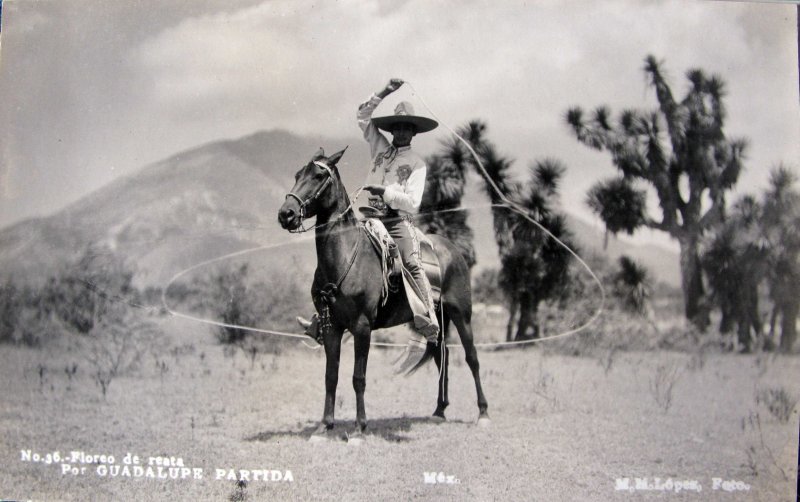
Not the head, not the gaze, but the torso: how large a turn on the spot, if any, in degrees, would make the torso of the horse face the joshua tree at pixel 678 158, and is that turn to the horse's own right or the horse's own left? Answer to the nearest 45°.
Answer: approximately 135° to the horse's own left

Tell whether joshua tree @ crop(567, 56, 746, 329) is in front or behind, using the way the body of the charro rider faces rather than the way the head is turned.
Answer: behind

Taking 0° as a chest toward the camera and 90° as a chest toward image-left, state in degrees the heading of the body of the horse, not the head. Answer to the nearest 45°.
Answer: approximately 45°

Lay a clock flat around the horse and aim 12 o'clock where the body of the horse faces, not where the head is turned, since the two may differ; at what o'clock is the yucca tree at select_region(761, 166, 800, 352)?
The yucca tree is roughly at 7 o'clock from the horse.

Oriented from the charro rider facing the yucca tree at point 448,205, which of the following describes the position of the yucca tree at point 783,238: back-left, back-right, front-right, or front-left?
front-right

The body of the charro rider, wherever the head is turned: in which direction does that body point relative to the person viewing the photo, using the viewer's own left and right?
facing the viewer and to the left of the viewer

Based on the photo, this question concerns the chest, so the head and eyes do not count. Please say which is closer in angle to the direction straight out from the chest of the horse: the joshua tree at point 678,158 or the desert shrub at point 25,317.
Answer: the desert shrub

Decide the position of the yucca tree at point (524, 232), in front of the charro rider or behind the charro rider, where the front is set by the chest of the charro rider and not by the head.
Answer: behind

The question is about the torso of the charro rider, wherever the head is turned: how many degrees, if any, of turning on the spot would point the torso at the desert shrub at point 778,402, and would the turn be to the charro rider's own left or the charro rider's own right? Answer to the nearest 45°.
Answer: approximately 135° to the charro rider's own left

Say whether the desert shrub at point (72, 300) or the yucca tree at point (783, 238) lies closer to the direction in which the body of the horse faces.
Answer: the desert shrub

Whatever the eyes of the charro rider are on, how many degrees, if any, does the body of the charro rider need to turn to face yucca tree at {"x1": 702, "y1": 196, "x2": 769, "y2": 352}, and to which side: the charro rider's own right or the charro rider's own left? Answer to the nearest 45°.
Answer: approximately 135° to the charro rider's own left
